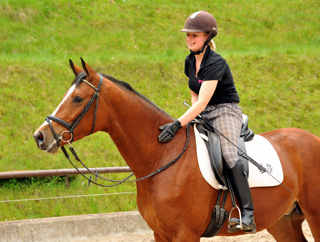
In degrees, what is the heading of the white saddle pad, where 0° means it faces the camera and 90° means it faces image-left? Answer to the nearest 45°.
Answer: approximately 90°

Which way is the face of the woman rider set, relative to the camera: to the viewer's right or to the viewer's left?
to the viewer's left

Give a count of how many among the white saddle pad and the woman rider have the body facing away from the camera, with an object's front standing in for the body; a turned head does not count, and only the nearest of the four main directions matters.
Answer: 0

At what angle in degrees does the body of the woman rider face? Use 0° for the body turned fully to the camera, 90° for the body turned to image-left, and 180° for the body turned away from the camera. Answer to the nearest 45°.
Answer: approximately 45°
